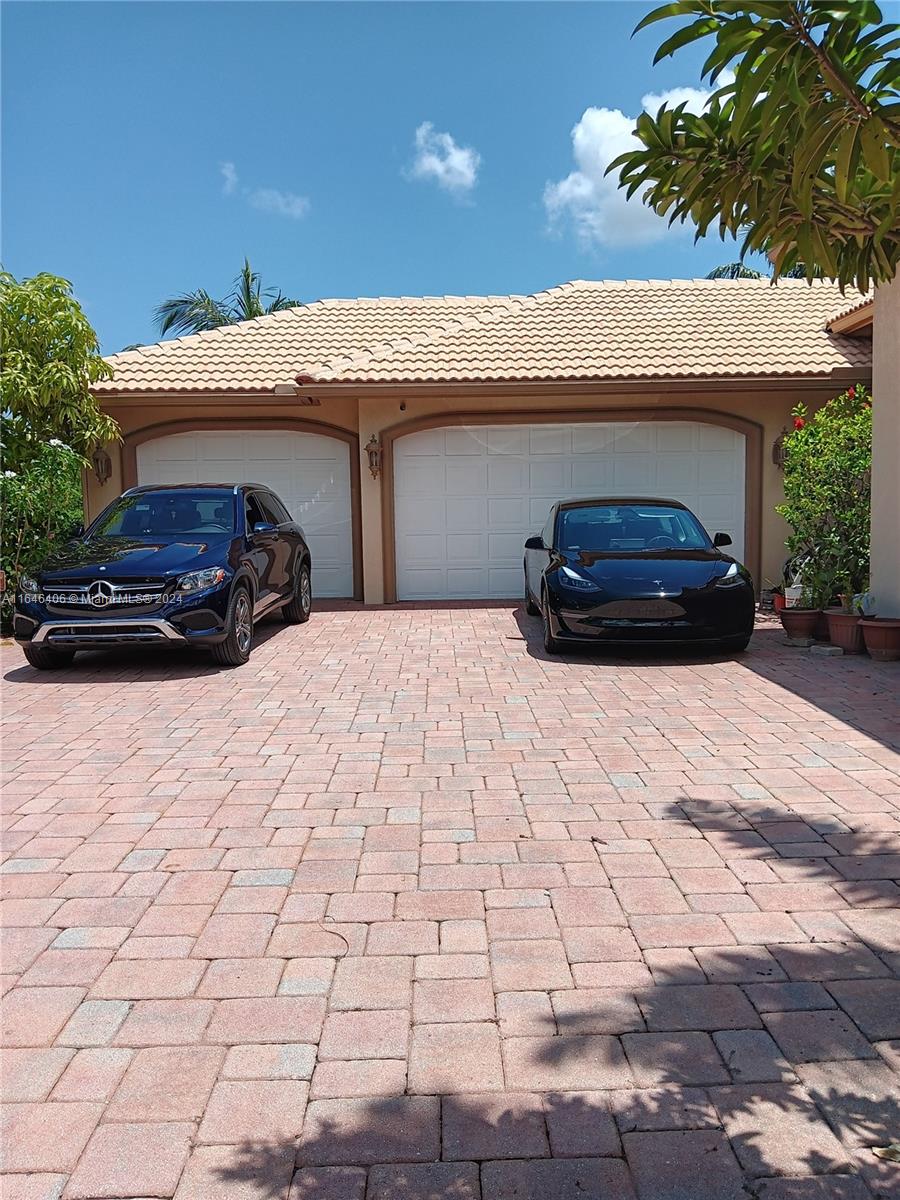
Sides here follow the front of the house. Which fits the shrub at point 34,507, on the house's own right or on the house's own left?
on the house's own right

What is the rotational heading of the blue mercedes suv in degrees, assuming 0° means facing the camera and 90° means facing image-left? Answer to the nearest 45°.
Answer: approximately 45°

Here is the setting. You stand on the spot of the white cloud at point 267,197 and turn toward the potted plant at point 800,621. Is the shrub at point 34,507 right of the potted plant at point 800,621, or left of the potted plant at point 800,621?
right

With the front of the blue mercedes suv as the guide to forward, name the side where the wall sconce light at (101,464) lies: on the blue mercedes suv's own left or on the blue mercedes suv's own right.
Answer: on the blue mercedes suv's own right

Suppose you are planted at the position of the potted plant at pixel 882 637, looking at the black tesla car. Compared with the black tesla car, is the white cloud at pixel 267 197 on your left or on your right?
right

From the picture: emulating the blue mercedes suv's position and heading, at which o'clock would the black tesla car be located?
The black tesla car is roughly at 8 o'clock from the blue mercedes suv.

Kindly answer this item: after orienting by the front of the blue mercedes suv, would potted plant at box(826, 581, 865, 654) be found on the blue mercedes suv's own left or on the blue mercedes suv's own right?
on the blue mercedes suv's own left

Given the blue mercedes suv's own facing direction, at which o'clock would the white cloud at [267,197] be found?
The white cloud is roughly at 5 o'clock from the blue mercedes suv.

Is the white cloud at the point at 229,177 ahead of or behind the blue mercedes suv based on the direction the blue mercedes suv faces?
behind

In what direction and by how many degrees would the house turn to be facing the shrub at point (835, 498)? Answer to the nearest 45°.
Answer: approximately 45° to its left
